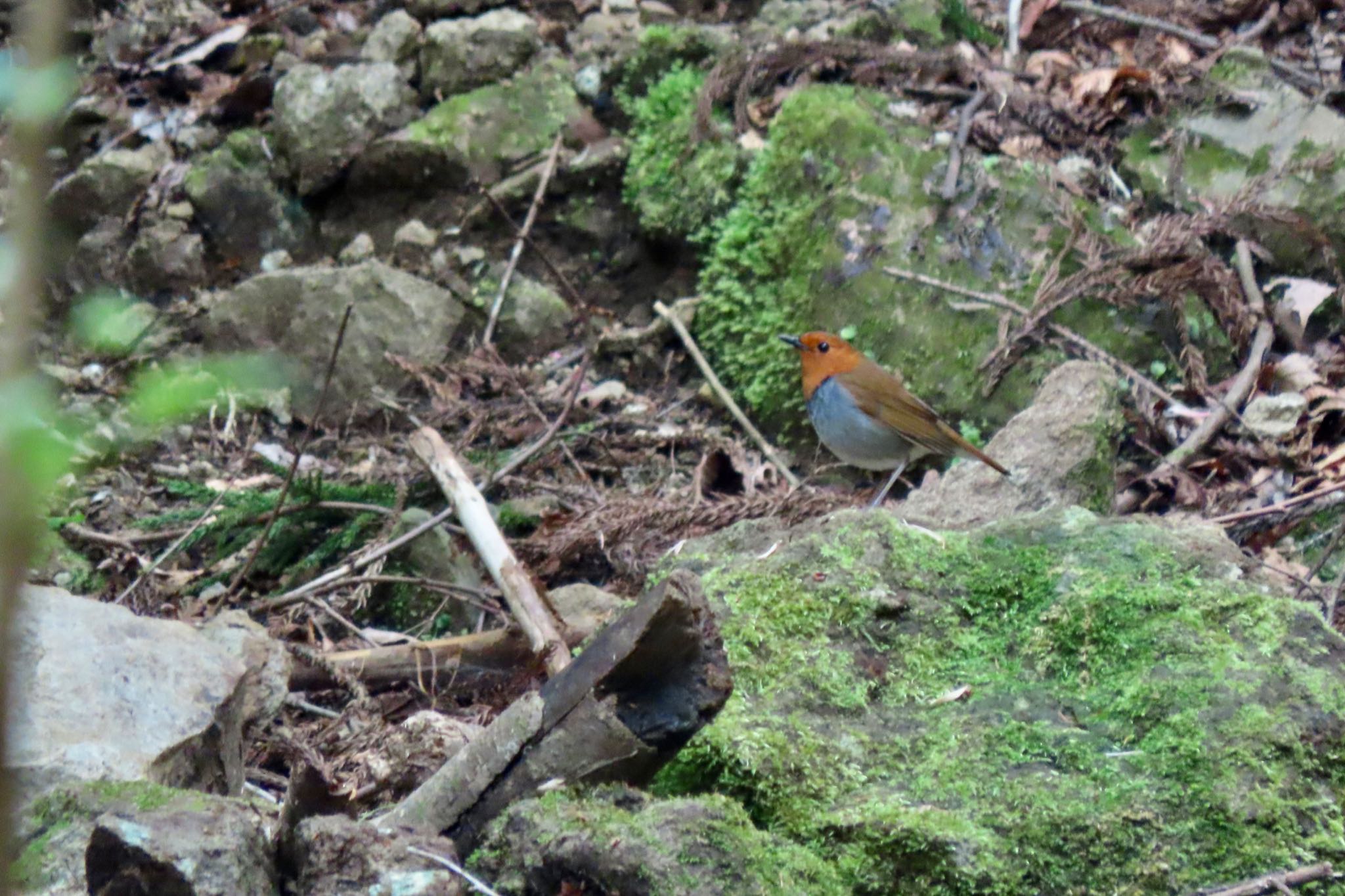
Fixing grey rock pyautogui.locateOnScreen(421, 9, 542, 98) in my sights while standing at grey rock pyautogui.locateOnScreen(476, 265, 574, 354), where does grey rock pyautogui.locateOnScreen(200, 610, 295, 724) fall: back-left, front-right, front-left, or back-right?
back-left

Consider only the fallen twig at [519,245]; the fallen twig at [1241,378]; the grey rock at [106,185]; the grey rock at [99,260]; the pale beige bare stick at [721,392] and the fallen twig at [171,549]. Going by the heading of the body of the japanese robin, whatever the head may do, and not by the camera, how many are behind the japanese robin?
1

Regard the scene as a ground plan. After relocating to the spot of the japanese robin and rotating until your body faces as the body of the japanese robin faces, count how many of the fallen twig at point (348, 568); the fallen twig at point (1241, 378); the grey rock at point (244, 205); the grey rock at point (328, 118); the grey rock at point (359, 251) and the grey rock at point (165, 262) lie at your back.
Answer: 1

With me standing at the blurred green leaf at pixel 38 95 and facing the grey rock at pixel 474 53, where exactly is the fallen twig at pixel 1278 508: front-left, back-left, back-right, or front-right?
front-right

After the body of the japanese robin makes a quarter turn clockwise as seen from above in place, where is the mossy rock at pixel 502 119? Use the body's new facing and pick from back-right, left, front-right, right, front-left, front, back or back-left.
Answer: front-left

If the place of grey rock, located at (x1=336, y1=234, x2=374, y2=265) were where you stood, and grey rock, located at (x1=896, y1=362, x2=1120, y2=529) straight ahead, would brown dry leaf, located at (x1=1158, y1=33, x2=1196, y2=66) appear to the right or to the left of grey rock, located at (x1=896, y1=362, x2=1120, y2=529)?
left

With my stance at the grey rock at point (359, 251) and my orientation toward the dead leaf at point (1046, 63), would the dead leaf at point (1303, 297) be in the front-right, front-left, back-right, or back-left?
front-right

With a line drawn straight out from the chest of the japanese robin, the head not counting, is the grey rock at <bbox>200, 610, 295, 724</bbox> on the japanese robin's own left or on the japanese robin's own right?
on the japanese robin's own left

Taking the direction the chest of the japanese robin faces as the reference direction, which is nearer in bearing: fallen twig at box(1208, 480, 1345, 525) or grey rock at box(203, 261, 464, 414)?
the grey rock

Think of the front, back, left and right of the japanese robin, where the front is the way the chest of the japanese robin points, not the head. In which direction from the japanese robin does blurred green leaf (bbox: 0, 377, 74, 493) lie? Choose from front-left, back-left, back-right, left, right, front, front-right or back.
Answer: left

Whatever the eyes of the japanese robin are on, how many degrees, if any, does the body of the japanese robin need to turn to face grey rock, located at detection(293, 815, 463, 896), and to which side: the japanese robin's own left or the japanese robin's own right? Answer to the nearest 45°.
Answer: approximately 90° to the japanese robin's own left

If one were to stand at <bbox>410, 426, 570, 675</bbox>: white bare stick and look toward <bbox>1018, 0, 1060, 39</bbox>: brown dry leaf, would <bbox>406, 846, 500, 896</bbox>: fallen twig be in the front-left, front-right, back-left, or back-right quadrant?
back-right

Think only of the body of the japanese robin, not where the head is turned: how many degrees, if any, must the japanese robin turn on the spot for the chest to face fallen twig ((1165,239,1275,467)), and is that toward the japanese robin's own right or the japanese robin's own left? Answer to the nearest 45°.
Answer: approximately 180°

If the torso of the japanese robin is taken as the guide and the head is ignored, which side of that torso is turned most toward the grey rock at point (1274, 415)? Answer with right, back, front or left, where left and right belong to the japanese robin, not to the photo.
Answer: back

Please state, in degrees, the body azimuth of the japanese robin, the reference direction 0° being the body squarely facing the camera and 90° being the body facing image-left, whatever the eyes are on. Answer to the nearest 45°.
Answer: approximately 90°
